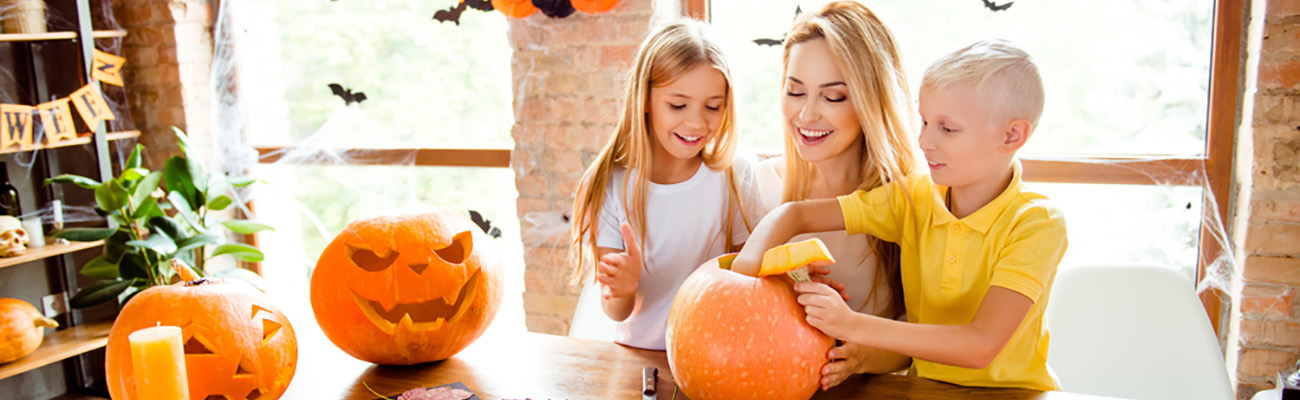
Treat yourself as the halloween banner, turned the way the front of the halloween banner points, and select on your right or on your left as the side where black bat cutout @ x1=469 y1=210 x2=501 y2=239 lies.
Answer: on your left

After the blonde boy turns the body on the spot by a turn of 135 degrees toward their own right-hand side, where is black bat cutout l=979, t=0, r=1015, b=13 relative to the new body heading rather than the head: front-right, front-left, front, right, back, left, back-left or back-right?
front

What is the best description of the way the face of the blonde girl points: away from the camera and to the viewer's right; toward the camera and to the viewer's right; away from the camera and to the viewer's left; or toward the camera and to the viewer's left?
toward the camera and to the viewer's right

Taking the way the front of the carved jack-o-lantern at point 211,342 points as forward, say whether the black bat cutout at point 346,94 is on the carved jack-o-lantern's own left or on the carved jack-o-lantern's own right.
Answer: on the carved jack-o-lantern's own left

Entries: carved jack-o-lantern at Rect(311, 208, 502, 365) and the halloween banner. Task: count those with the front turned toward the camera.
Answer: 2
